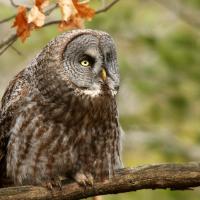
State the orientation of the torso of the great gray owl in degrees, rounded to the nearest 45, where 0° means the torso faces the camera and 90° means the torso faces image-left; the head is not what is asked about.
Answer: approximately 315°
